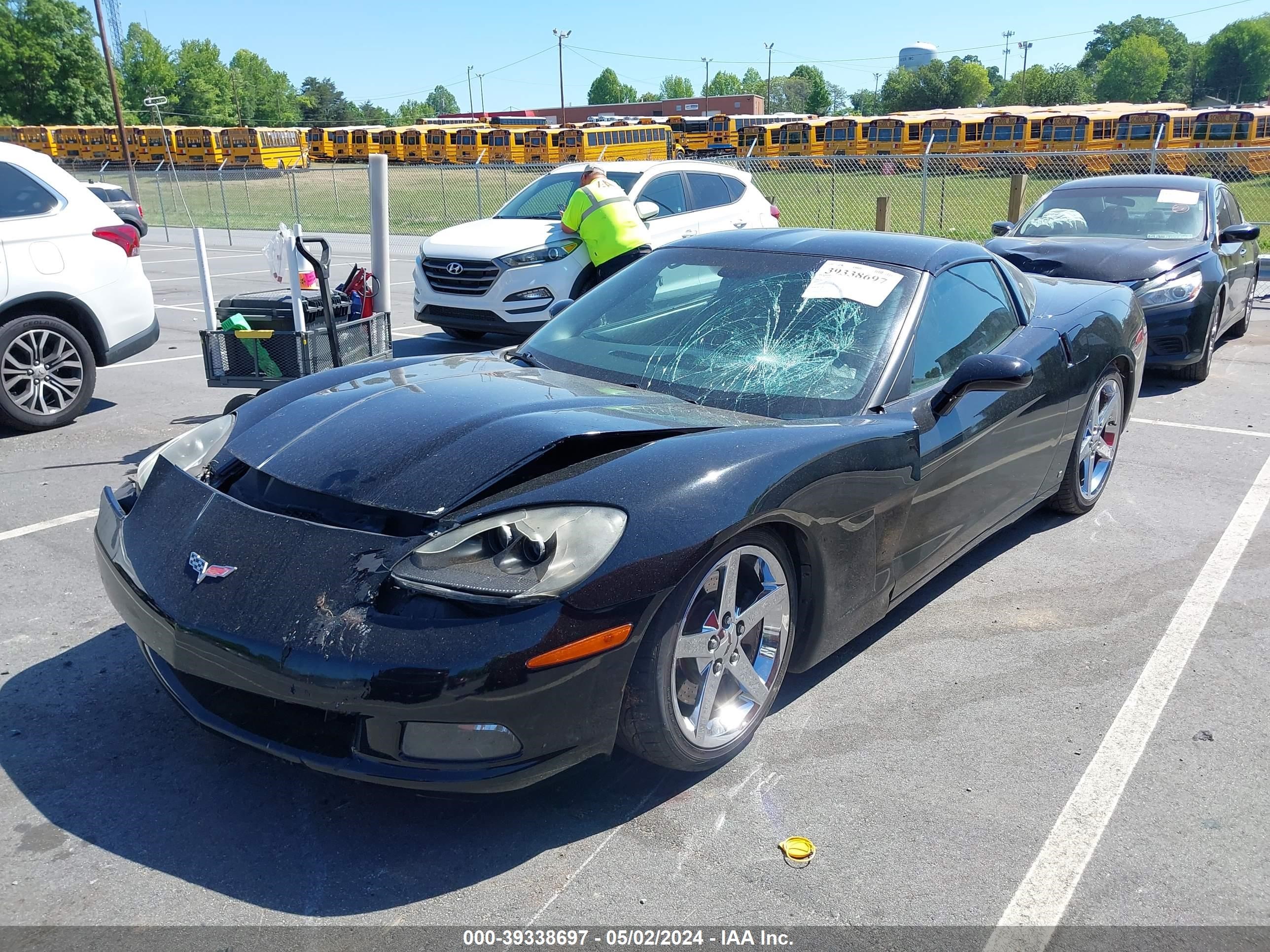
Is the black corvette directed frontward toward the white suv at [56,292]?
no

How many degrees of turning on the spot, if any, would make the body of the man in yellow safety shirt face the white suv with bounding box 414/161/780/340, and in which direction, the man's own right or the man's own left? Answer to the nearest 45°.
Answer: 0° — they already face it

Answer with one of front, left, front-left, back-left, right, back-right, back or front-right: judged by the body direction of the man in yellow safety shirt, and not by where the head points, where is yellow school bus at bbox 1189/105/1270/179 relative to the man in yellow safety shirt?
right

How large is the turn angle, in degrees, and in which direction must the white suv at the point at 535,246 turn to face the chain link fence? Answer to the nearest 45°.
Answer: approximately 135° to its right

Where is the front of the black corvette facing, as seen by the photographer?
facing the viewer and to the left of the viewer

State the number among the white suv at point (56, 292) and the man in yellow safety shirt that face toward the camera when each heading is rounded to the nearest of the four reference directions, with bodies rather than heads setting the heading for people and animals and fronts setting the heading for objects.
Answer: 0

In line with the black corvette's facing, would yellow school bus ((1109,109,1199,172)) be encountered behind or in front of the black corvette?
behind

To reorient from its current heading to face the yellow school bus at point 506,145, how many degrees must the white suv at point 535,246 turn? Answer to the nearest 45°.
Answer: approximately 135° to its right

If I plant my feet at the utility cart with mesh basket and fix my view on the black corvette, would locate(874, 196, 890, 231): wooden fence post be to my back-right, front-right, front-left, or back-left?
back-left

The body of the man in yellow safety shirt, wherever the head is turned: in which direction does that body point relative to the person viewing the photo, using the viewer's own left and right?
facing away from the viewer and to the left of the viewer

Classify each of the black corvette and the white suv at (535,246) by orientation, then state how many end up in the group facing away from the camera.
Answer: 0

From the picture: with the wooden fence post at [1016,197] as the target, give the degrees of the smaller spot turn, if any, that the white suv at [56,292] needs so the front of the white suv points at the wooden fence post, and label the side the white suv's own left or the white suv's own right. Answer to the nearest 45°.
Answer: approximately 180°

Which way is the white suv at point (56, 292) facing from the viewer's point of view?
to the viewer's left

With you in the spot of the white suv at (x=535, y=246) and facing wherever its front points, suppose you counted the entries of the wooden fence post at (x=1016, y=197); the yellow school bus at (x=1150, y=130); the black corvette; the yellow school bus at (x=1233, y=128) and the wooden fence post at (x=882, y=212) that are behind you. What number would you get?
4

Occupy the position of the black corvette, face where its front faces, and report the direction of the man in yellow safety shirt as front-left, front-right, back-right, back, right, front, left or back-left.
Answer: back-right

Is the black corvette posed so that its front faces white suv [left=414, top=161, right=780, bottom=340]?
no
